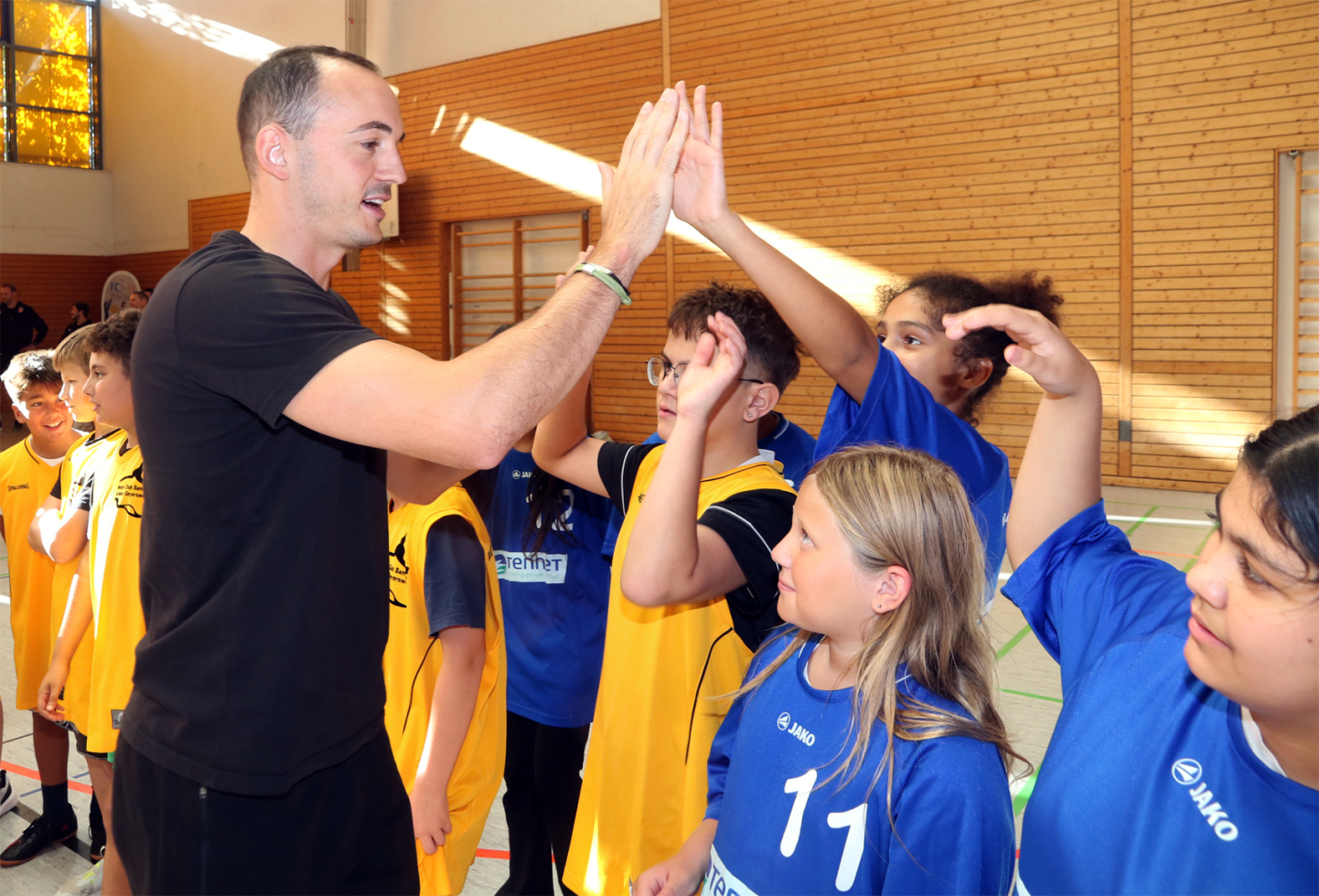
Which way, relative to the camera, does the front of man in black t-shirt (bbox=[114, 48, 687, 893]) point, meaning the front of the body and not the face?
to the viewer's right

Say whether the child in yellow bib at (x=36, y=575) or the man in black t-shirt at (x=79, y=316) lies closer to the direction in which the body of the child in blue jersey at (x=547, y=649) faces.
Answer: the child in yellow bib

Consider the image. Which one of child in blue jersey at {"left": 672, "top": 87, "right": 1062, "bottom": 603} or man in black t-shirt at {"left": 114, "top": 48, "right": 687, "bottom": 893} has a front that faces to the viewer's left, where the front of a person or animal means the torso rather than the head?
the child in blue jersey

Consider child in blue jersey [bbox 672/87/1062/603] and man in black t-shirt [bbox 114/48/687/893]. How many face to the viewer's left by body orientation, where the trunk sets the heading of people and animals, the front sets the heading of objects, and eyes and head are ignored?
1

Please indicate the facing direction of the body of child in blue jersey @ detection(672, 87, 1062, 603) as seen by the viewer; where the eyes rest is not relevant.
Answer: to the viewer's left

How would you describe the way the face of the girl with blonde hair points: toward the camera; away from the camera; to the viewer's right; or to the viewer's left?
to the viewer's left

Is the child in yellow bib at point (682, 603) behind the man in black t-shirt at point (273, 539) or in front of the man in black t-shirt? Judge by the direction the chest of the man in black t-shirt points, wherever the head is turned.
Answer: in front

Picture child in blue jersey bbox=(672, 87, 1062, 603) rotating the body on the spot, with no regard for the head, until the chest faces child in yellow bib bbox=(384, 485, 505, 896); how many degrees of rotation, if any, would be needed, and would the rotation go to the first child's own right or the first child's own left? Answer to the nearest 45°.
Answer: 0° — they already face them

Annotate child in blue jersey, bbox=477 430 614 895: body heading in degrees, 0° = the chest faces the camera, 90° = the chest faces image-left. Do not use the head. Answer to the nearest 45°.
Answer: approximately 45°
